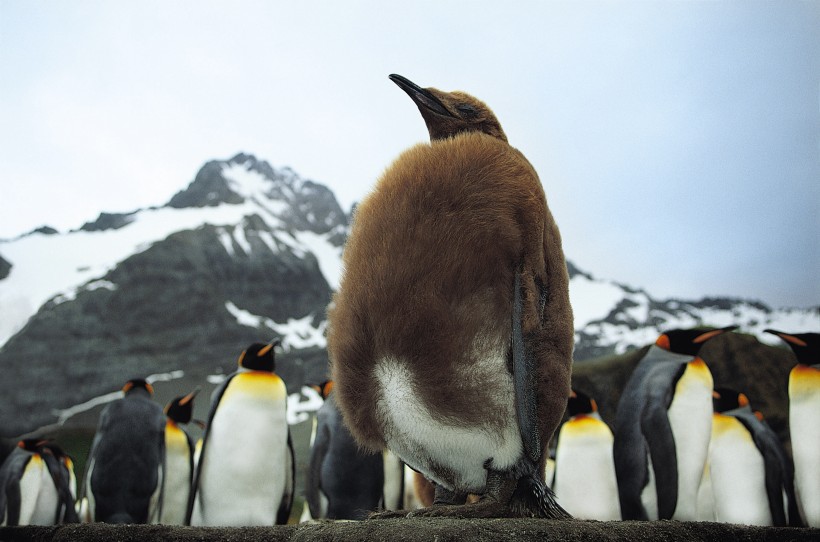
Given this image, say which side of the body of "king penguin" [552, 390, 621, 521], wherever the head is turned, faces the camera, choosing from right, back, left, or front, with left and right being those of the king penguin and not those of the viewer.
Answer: front

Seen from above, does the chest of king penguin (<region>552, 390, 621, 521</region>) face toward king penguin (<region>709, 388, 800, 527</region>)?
no

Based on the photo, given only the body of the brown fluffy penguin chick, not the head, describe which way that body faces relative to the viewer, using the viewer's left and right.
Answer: facing the viewer and to the left of the viewer

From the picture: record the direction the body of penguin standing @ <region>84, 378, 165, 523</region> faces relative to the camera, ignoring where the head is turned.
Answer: away from the camera

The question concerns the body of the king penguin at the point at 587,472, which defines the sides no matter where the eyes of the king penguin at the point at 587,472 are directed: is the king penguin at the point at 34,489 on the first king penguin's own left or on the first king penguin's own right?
on the first king penguin's own right

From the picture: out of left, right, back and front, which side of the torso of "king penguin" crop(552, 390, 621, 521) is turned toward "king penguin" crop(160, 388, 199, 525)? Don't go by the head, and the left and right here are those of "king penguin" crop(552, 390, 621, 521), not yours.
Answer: right

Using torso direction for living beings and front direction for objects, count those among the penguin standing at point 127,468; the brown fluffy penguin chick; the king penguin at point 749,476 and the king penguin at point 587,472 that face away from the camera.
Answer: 1

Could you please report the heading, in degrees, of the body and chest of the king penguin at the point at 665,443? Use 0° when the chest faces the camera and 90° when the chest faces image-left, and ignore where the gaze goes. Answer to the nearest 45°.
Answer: approximately 270°

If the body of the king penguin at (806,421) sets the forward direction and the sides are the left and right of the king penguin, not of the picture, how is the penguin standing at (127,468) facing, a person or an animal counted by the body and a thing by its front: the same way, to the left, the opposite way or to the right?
to the right

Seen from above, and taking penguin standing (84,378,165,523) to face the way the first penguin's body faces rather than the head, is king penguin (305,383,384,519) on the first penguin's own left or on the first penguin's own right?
on the first penguin's own right

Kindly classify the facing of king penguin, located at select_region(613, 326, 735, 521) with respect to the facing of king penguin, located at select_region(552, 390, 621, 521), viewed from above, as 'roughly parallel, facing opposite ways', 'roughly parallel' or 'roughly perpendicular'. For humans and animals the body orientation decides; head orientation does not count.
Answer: roughly perpendicular

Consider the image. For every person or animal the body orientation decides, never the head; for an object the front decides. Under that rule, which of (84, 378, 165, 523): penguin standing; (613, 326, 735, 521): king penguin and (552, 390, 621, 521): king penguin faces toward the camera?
(552, 390, 621, 521): king penguin
